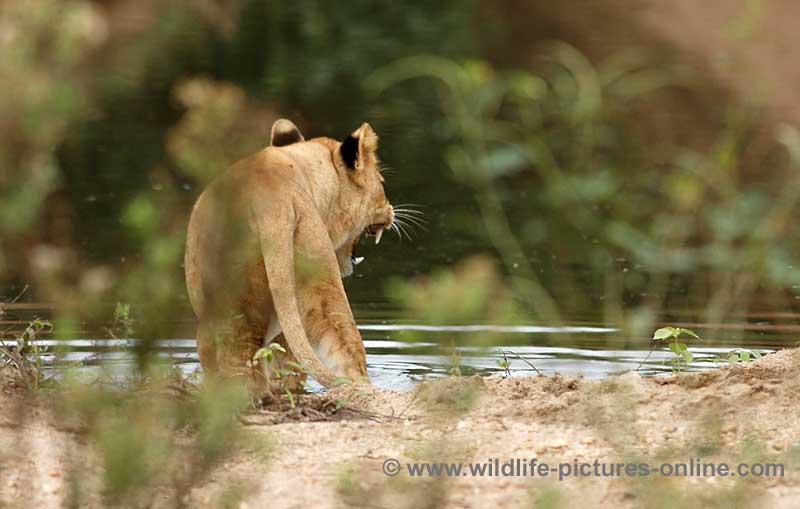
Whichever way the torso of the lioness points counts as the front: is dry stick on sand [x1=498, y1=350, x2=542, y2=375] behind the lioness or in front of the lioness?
in front

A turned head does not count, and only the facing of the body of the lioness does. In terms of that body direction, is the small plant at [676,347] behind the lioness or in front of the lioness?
in front

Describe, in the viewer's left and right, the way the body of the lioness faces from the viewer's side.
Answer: facing away from the viewer and to the right of the viewer

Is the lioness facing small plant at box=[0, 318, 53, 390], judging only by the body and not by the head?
no

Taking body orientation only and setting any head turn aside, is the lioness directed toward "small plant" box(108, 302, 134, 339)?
no

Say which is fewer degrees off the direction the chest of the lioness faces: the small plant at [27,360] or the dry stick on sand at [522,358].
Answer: the dry stick on sand
